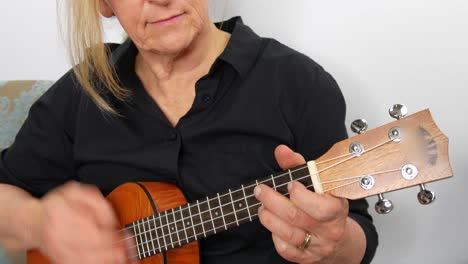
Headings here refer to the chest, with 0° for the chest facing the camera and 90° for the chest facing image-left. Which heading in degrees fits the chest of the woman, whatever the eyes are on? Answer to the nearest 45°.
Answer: approximately 0°
